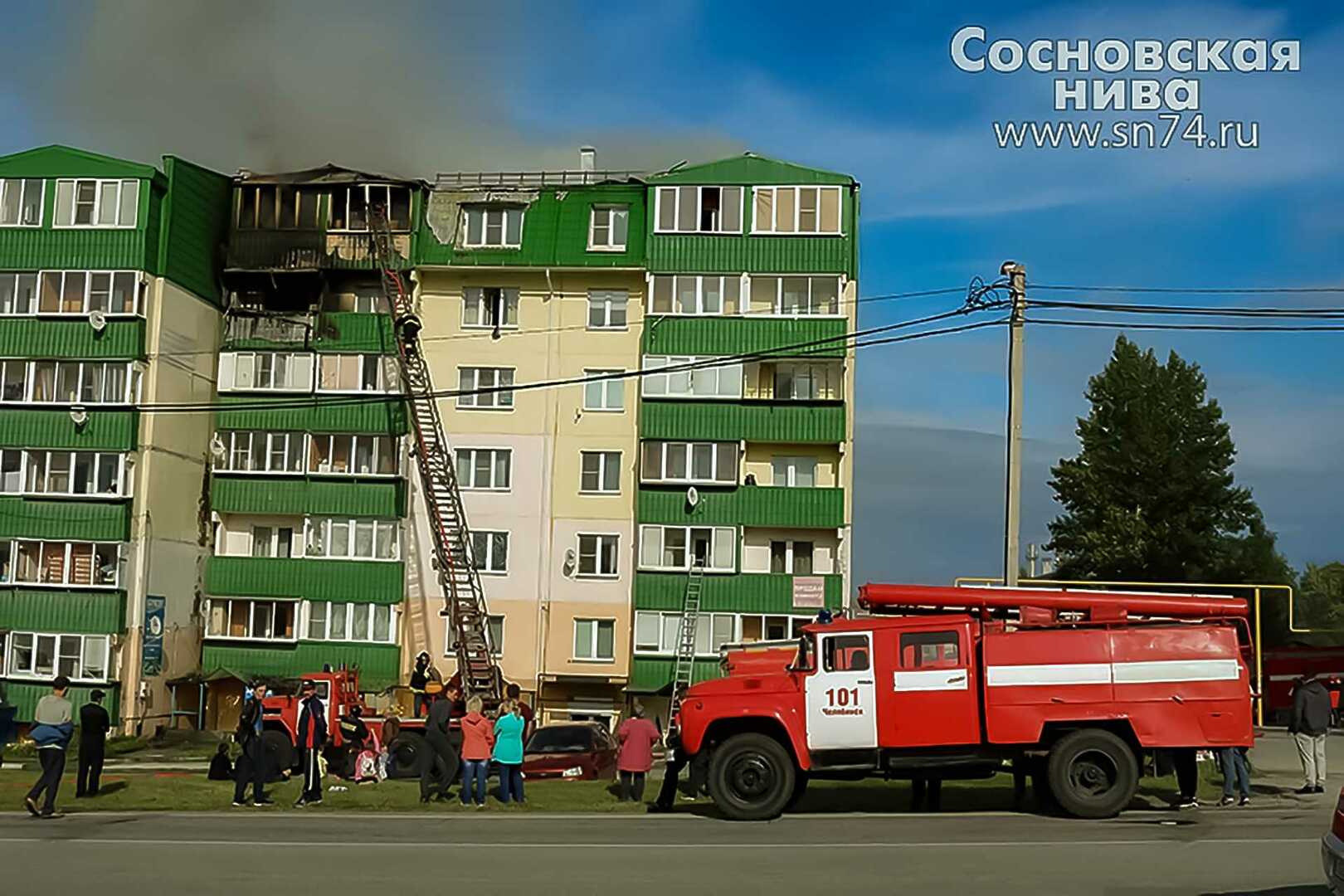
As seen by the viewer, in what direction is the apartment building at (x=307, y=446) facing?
toward the camera

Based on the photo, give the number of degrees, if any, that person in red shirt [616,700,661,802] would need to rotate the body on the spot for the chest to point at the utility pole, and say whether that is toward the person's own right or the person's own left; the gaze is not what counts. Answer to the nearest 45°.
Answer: approximately 90° to the person's own right

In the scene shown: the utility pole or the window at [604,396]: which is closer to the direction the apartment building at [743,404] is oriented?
the utility pole

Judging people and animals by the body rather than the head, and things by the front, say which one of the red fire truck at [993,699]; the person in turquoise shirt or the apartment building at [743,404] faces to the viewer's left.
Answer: the red fire truck

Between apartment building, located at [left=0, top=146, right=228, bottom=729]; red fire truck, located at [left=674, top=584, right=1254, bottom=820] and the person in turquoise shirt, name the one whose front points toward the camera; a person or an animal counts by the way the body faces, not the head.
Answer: the apartment building

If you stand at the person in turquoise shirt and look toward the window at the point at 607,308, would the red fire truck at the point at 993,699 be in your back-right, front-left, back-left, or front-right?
back-right

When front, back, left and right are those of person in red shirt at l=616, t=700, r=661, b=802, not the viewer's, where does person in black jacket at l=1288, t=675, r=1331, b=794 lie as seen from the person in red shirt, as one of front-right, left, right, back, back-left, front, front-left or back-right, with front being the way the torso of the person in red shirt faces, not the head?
right

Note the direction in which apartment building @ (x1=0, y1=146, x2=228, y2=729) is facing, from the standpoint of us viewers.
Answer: facing the viewer

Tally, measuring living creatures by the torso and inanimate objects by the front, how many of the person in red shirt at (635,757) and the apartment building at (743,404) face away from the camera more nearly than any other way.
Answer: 1

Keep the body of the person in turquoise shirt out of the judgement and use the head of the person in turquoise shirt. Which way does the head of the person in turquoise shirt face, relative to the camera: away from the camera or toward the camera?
away from the camera

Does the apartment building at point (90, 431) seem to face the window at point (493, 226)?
no

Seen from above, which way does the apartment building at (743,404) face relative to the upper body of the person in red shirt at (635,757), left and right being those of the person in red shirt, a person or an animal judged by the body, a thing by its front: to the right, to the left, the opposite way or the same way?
the opposite way

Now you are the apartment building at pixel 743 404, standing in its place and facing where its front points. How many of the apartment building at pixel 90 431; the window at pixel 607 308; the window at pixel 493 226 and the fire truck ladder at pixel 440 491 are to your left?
0

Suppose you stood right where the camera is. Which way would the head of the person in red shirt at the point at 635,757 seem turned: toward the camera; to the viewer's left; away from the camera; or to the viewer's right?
away from the camera

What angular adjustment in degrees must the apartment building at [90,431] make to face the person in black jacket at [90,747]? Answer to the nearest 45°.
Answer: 0° — it already faces them

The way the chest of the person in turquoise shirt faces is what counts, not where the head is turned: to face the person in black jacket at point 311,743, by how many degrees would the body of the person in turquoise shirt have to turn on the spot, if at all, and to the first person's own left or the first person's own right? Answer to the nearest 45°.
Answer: approximately 90° to the first person's own left

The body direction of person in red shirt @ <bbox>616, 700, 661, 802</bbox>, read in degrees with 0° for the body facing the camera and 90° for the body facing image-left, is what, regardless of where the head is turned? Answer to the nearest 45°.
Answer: approximately 180°

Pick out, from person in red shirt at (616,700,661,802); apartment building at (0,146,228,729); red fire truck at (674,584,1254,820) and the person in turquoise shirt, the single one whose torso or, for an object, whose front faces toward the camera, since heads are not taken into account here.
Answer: the apartment building

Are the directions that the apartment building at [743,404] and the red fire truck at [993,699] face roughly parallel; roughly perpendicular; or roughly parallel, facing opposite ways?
roughly perpendicular
